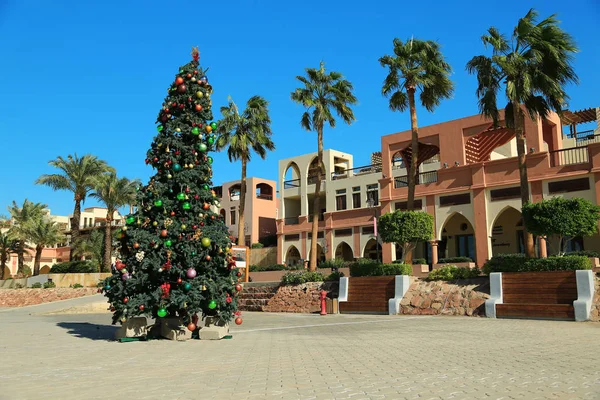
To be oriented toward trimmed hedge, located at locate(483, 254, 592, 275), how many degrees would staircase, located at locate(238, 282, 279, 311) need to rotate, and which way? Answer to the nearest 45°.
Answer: approximately 45° to its left

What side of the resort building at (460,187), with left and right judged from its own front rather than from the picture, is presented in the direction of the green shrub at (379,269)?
front

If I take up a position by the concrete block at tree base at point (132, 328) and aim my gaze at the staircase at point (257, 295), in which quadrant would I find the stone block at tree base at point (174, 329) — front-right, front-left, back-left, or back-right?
front-right

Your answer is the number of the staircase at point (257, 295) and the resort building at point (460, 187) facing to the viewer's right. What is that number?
0

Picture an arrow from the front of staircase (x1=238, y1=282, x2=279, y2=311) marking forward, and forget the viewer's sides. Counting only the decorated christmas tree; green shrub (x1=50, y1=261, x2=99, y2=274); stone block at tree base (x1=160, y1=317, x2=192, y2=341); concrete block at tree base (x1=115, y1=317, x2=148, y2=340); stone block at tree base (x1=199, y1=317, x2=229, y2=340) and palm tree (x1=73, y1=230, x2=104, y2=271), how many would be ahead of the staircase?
4

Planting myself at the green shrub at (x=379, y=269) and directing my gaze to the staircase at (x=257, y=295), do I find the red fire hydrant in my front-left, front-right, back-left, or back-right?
front-left

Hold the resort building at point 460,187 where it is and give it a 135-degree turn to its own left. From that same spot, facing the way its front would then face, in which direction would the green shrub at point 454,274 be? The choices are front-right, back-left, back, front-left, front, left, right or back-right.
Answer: right

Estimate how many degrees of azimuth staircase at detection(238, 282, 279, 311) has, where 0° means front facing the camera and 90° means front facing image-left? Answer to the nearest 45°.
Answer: approximately 0°

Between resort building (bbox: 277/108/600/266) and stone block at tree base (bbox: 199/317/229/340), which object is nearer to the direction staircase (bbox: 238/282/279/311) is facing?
the stone block at tree base

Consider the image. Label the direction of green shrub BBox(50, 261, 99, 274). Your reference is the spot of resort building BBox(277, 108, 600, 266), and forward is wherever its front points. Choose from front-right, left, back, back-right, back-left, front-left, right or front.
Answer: front-right

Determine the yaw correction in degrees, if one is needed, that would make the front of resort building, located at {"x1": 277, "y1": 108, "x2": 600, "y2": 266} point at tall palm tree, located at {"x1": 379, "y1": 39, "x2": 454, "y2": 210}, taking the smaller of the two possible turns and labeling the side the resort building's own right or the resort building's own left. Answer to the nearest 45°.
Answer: approximately 45° to the resort building's own left

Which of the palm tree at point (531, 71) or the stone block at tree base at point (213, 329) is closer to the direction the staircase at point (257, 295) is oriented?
the stone block at tree base
